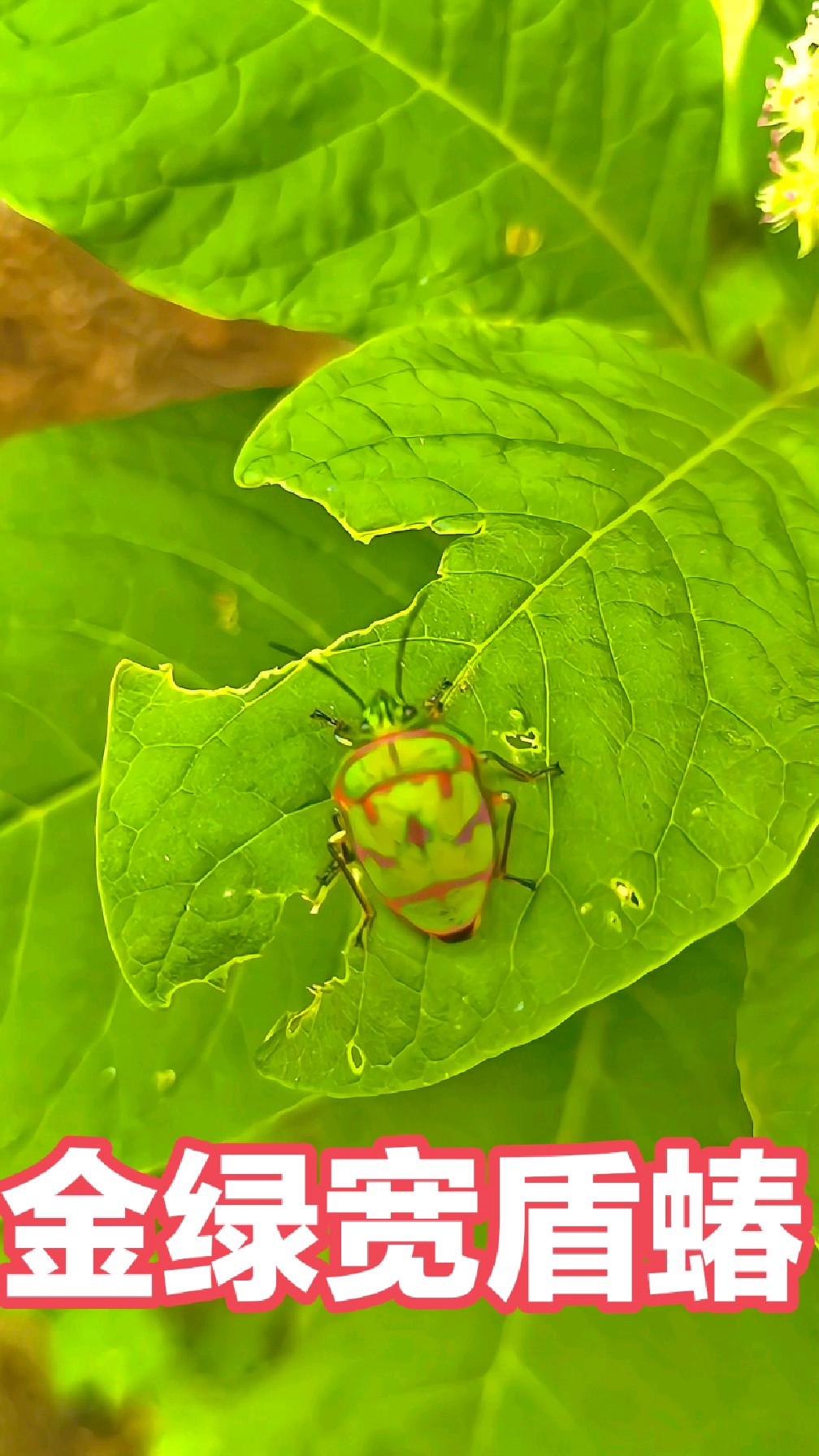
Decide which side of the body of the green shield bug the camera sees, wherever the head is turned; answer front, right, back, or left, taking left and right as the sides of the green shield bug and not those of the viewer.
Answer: back
